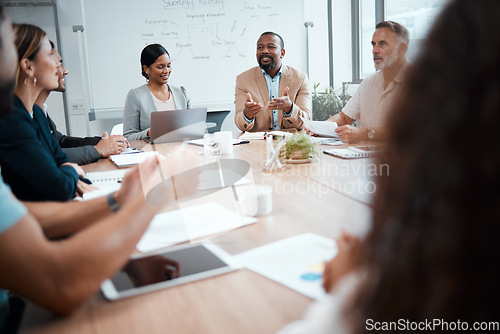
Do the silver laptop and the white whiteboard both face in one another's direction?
yes

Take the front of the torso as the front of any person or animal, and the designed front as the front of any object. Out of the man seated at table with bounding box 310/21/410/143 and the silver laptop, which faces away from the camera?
the silver laptop

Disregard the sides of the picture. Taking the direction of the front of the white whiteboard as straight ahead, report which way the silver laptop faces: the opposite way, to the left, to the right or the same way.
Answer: the opposite way

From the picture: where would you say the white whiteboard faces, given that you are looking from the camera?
facing the viewer

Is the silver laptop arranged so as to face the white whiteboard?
yes

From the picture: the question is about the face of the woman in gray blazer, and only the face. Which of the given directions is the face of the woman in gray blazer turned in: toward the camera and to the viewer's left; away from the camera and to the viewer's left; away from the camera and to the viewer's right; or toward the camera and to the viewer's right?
toward the camera and to the viewer's right

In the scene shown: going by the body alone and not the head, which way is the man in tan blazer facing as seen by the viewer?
toward the camera

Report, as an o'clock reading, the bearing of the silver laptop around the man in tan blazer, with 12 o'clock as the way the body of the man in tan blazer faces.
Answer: The silver laptop is roughly at 1 o'clock from the man in tan blazer.

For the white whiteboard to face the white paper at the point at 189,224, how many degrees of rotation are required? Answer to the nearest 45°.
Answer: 0° — it already faces it

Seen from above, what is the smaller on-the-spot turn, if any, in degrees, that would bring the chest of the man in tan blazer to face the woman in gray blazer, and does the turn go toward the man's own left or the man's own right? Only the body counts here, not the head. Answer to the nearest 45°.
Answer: approximately 90° to the man's own right

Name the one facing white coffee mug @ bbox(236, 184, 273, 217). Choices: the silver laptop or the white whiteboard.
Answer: the white whiteboard

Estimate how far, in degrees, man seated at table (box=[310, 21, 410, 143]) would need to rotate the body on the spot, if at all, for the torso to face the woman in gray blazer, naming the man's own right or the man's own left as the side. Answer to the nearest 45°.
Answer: approximately 45° to the man's own right

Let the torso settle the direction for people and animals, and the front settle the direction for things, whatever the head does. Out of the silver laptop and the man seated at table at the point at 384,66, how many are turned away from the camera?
1

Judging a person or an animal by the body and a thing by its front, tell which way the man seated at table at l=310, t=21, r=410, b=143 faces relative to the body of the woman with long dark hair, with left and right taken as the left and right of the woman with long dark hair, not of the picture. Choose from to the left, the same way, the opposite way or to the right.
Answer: to the left

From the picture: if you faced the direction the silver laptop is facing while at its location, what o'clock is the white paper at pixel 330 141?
The white paper is roughly at 4 o'clock from the silver laptop.

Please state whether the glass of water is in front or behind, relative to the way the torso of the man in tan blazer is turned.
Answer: in front

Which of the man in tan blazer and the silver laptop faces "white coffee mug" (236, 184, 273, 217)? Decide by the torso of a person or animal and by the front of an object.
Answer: the man in tan blazer
